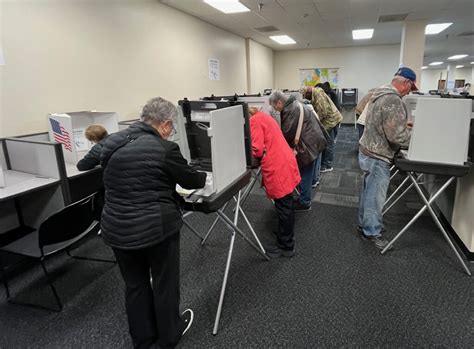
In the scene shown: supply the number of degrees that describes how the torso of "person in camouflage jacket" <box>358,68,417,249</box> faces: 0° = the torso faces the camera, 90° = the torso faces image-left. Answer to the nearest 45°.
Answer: approximately 270°

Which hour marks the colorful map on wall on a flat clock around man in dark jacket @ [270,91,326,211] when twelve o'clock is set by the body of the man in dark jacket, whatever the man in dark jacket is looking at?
The colorful map on wall is roughly at 3 o'clock from the man in dark jacket.

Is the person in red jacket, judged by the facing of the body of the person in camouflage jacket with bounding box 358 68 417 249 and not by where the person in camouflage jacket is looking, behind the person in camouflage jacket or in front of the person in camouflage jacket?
behind

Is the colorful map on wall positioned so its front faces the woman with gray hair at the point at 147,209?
yes

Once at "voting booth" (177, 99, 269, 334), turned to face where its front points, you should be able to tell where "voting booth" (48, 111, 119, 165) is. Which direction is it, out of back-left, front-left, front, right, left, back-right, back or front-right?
right

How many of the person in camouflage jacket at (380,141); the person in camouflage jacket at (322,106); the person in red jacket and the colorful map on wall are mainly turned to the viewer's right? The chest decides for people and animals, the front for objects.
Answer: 1

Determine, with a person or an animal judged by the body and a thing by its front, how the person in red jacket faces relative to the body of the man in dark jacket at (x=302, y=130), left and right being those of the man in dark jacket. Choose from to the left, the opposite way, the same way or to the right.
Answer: the same way

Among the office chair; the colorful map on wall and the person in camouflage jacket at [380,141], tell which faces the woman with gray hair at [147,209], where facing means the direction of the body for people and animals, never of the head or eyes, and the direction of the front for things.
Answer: the colorful map on wall

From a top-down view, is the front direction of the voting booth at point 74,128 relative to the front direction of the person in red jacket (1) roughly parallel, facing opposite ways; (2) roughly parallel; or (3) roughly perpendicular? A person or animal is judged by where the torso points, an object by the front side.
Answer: roughly parallel, facing opposite ways

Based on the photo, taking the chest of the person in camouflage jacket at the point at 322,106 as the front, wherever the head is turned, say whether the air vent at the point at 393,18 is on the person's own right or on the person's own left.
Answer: on the person's own right

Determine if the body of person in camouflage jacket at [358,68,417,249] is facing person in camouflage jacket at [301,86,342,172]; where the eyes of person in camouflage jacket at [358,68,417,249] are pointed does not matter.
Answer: no

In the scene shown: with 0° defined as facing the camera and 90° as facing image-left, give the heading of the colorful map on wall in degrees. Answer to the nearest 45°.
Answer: approximately 0°
